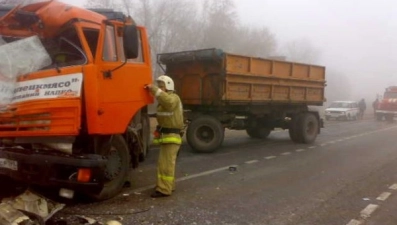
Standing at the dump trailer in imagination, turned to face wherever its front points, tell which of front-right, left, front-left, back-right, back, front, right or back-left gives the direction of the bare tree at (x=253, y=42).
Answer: back-right

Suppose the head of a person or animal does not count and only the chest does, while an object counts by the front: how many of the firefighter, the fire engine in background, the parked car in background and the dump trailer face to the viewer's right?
0

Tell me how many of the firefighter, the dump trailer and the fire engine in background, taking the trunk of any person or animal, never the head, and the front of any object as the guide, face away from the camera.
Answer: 0

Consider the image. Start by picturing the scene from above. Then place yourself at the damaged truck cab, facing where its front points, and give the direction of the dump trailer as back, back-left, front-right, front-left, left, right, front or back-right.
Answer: back

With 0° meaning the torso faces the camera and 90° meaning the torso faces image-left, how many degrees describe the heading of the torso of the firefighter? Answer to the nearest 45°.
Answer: approximately 90°

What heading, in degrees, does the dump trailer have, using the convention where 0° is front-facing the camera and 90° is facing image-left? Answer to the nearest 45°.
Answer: approximately 45°

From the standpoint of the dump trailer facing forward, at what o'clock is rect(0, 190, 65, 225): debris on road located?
The debris on road is roughly at 11 o'clock from the dump trailer.

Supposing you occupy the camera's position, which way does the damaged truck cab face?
facing the viewer and to the left of the viewer

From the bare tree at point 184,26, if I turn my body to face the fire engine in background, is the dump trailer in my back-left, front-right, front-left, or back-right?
front-right

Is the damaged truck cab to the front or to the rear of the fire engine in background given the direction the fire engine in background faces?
to the front

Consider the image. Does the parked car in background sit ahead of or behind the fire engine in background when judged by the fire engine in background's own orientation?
ahead

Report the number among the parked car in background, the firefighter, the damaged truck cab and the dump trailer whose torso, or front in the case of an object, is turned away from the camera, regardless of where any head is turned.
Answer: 0

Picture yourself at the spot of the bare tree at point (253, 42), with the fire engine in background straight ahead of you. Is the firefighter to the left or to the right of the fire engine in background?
right

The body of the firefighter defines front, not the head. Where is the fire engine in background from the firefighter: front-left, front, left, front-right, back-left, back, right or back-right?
back-right
